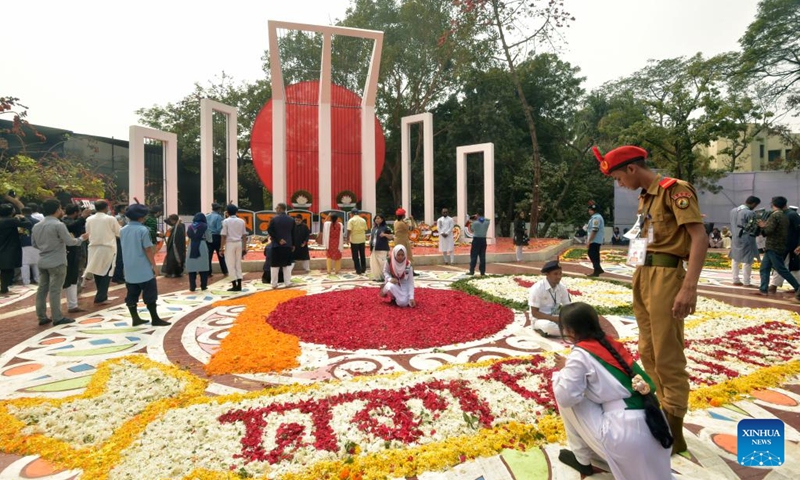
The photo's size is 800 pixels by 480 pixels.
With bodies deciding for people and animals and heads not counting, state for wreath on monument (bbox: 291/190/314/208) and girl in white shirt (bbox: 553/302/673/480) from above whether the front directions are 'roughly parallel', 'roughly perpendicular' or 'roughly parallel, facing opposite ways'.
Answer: roughly parallel, facing opposite ways

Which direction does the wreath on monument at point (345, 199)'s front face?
toward the camera

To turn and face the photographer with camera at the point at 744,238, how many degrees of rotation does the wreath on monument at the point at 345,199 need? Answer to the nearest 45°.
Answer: approximately 45° to its left

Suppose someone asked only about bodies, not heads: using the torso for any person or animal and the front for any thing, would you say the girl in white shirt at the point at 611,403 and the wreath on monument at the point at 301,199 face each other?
yes

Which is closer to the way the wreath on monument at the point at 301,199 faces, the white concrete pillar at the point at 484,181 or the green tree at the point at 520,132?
the white concrete pillar

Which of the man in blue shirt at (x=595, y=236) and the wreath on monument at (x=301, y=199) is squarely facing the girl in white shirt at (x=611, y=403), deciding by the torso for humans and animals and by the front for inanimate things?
the wreath on monument

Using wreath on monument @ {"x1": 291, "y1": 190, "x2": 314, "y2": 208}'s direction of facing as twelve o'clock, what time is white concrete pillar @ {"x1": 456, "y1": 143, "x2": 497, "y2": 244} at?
The white concrete pillar is roughly at 10 o'clock from the wreath on monument.

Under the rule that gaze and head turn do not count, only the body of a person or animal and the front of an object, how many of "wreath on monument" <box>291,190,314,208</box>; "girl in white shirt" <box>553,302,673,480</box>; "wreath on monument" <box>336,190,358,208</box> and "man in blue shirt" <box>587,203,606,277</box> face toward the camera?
2

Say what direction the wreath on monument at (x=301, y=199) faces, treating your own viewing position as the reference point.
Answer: facing the viewer

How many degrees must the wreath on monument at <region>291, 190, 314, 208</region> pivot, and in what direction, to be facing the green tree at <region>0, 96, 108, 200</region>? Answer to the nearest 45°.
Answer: approximately 45° to its right

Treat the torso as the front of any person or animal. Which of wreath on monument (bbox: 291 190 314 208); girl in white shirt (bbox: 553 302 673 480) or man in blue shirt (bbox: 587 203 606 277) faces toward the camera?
the wreath on monument

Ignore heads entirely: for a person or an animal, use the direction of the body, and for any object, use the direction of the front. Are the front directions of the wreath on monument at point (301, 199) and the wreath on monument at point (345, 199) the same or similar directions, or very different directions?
same or similar directions

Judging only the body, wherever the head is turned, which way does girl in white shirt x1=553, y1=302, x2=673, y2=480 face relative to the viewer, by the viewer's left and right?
facing away from the viewer and to the left of the viewer
